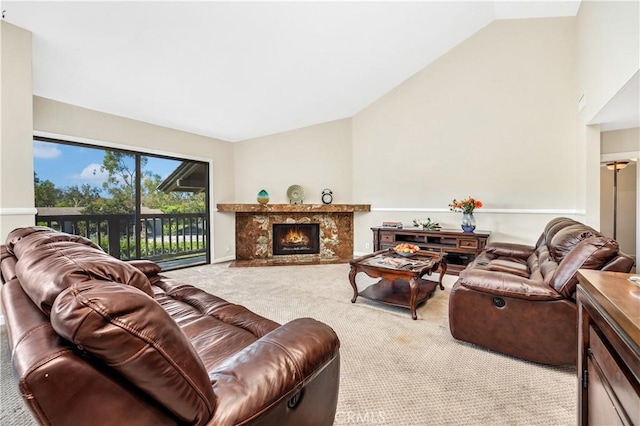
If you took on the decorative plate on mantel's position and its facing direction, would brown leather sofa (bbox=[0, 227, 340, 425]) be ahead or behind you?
ahead

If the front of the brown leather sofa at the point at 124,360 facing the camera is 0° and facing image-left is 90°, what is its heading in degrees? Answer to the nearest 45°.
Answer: approximately 225°

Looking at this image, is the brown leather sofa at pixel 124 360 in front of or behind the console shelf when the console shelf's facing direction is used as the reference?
in front

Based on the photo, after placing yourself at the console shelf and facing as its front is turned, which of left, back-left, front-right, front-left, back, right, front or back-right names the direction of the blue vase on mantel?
front-right

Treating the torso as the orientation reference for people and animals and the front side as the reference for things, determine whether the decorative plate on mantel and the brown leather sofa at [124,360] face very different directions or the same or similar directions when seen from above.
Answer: very different directions

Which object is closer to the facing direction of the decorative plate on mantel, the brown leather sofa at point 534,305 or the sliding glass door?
the brown leather sofa

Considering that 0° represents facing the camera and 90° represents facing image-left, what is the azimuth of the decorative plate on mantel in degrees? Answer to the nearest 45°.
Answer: approximately 0°
